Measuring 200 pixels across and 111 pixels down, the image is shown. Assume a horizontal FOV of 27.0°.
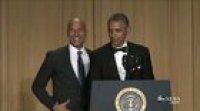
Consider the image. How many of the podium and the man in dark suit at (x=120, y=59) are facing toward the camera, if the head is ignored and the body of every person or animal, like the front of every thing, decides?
2

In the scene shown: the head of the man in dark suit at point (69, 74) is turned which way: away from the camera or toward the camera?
toward the camera

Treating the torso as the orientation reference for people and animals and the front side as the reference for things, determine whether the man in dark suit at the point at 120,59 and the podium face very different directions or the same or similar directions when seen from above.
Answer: same or similar directions

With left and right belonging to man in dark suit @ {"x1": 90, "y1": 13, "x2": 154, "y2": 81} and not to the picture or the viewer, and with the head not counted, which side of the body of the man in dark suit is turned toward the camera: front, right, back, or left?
front

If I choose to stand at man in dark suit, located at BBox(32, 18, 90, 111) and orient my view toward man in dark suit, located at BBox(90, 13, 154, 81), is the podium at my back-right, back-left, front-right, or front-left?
front-right

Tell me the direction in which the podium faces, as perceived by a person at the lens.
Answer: facing the viewer

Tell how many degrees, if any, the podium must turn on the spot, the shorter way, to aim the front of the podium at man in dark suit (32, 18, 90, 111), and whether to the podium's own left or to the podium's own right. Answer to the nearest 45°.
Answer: approximately 135° to the podium's own right
